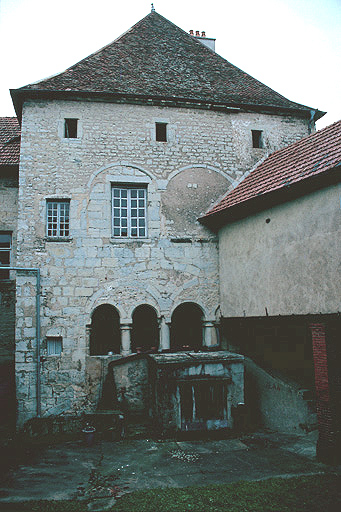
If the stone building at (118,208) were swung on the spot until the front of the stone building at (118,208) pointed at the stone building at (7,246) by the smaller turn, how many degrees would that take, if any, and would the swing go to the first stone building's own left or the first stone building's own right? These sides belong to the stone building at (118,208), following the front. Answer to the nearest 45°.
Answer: approximately 90° to the first stone building's own right

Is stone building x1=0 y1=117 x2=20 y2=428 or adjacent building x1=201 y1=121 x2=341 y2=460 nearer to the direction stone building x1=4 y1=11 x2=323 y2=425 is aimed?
the adjacent building

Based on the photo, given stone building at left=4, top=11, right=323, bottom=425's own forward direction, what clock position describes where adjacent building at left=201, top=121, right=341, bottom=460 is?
The adjacent building is roughly at 10 o'clock from the stone building.

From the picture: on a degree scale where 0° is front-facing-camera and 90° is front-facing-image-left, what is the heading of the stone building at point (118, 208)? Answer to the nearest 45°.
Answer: approximately 0°
